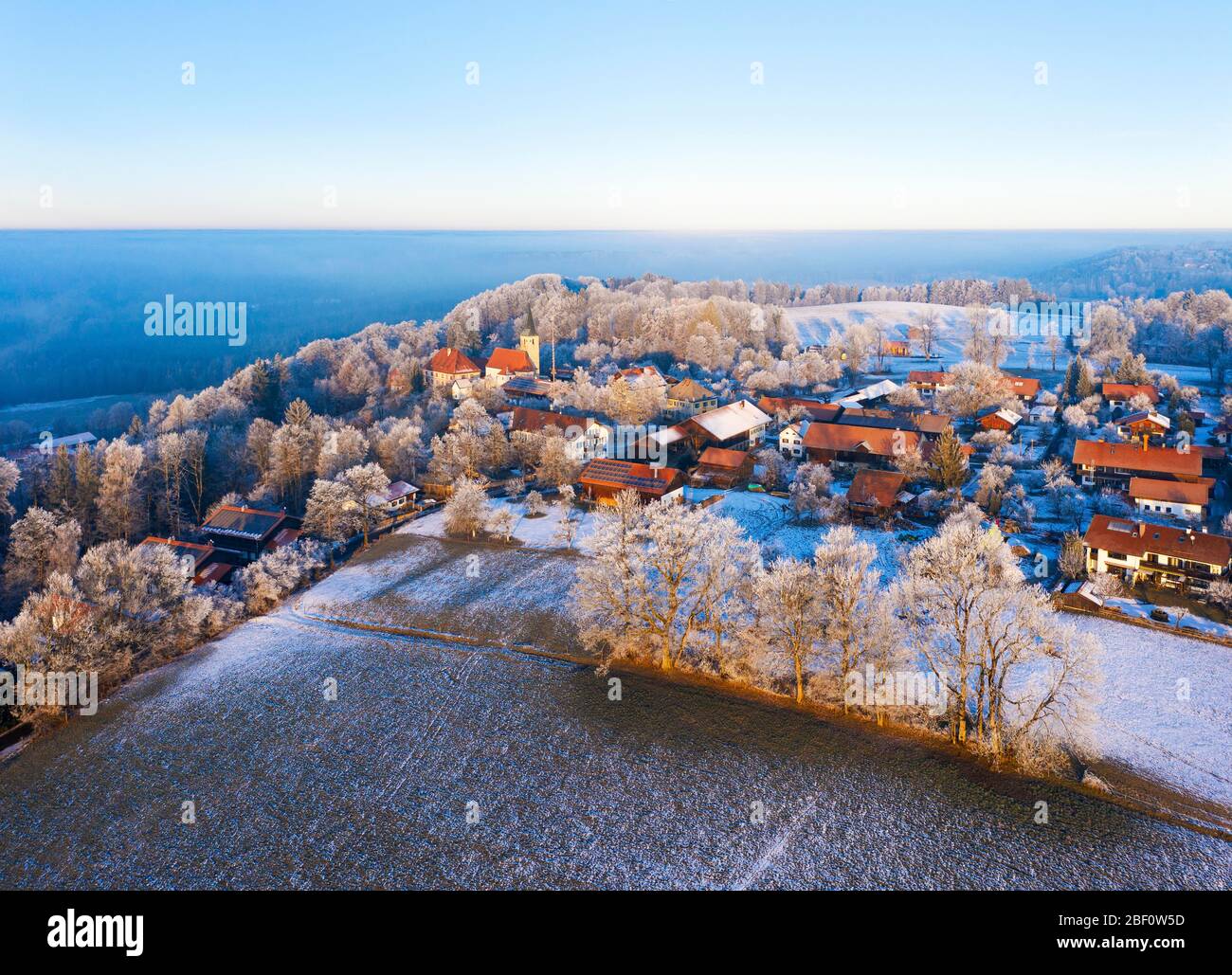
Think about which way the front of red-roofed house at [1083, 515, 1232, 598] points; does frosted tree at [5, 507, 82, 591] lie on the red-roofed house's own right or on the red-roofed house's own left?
on the red-roofed house's own right

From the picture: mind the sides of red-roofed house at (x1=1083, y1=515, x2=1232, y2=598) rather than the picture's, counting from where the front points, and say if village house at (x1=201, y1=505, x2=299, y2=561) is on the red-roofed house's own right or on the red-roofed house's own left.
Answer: on the red-roofed house's own right

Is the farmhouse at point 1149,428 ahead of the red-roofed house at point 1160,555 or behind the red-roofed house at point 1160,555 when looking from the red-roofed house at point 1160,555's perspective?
behind

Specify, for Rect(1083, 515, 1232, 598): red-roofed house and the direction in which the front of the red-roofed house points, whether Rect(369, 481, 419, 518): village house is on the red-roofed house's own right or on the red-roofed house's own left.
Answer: on the red-roofed house's own right

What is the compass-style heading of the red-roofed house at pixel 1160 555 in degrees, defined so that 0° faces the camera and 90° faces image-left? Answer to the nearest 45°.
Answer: approximately 0°

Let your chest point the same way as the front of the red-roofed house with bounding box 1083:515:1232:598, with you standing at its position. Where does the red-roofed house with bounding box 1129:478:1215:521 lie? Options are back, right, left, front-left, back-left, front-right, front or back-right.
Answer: back
